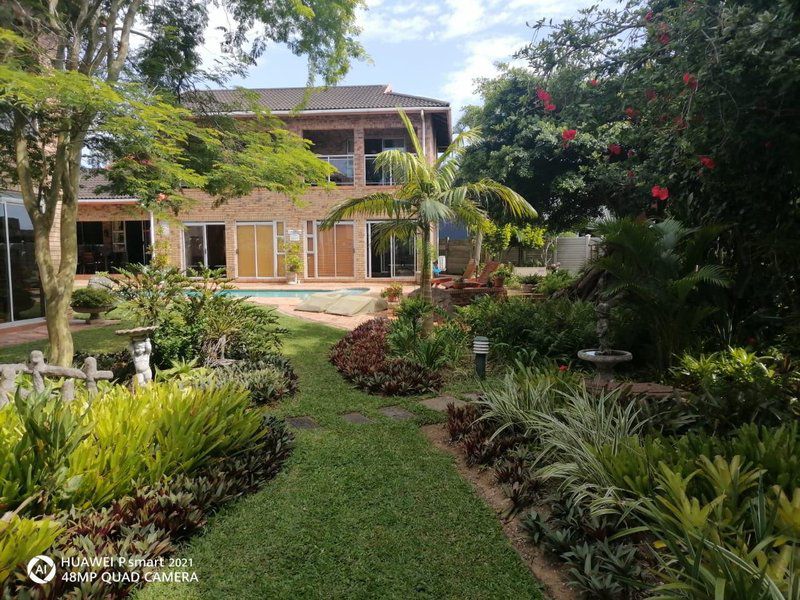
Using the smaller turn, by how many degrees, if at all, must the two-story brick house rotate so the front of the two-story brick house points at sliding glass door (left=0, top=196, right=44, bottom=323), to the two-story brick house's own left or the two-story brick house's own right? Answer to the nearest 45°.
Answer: approximately 45° to the two-story brick house's own right

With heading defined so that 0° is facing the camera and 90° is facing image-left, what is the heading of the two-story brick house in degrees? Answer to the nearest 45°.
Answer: approximately 0°

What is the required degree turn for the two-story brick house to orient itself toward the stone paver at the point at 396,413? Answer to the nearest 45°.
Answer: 0° — it already faces it

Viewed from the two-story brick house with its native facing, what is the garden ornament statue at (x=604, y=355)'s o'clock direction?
The garden ornament statue is roughly at 12 o'clock from the two-story brick house.

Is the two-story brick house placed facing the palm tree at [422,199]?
yes

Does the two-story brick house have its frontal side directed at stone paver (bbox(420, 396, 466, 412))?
yes

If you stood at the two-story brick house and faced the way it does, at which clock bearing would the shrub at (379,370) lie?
The shrub is roughly at 12 o'clock from the two-story brick house.

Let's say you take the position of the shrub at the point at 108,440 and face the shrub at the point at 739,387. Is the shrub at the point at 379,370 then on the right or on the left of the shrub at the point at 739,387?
left

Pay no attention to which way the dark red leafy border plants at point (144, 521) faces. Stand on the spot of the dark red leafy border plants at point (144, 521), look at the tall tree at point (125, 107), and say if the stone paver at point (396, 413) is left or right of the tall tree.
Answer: right

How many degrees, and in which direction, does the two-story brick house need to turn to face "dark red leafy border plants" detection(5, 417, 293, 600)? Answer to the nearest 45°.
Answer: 0° — it already faces it

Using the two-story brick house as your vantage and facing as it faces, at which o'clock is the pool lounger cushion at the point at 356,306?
The pool lounger cushion is roughly at 12 o'clock from the two-story brick house.
